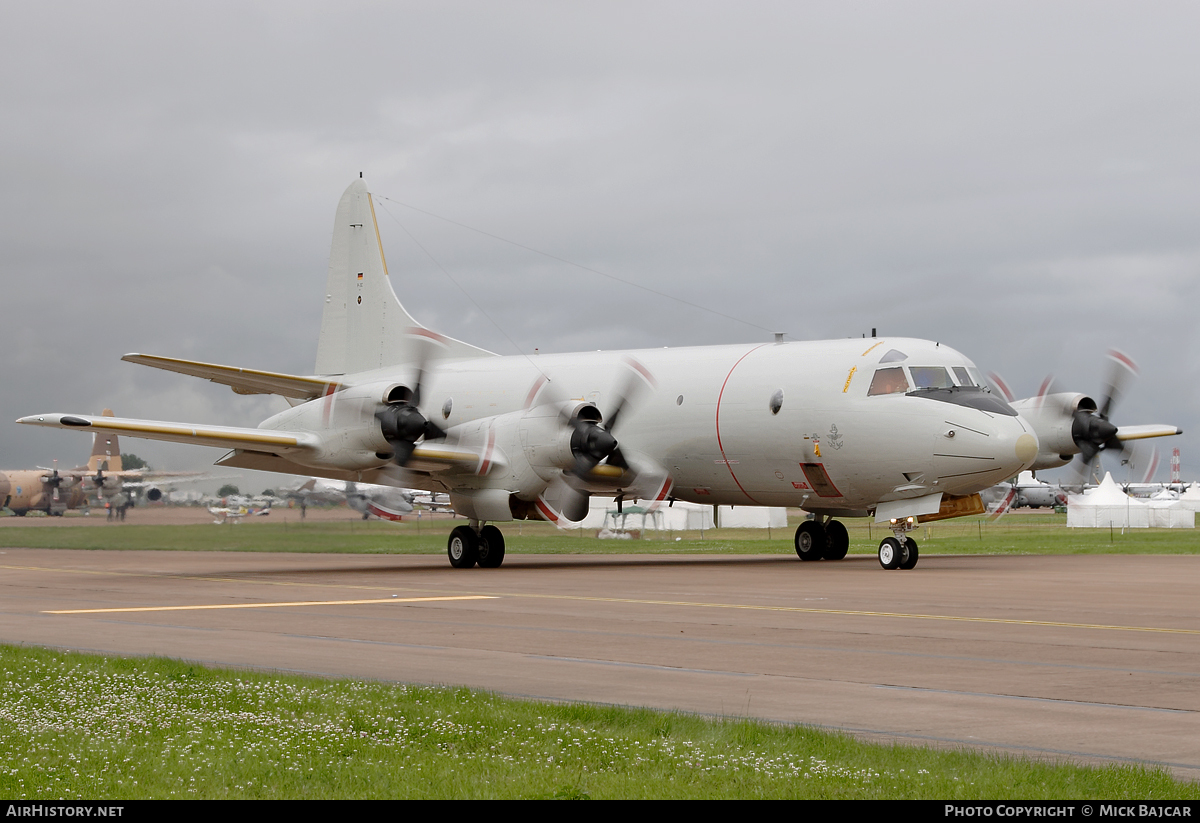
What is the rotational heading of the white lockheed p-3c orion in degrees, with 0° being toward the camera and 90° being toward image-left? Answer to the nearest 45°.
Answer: approximately 315°
